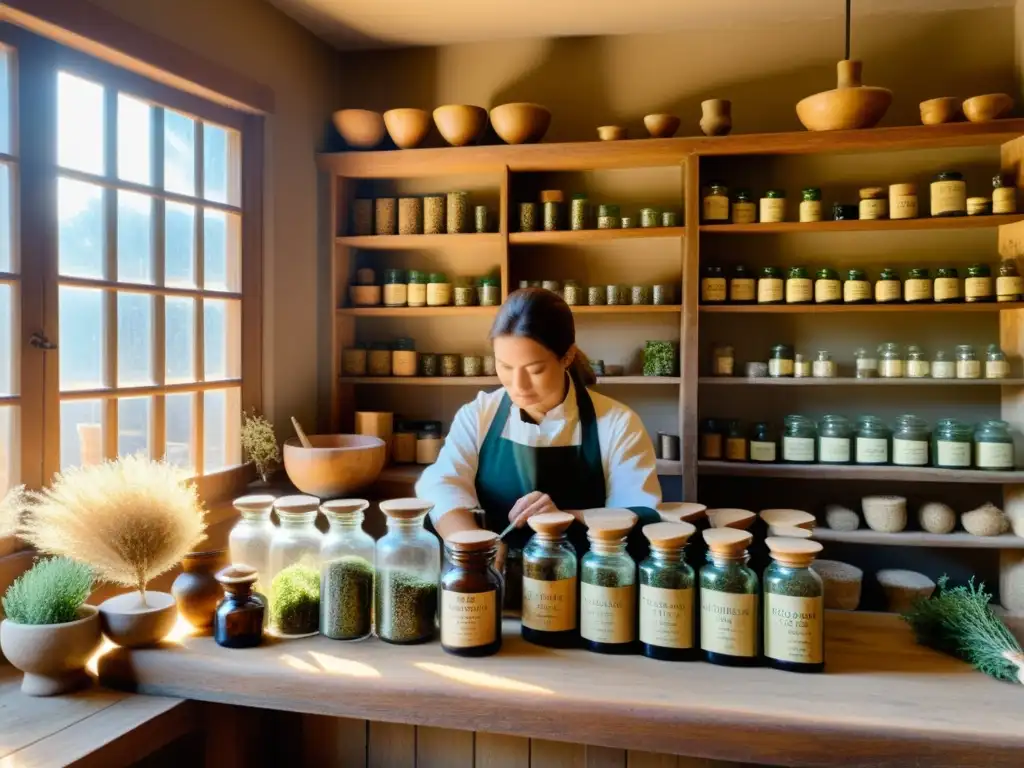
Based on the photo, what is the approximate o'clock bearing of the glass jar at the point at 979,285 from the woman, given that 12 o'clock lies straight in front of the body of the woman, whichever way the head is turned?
The glass jar is roughly at 8 o'clock from the woman.

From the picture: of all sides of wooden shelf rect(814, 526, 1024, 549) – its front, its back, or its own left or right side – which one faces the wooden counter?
front

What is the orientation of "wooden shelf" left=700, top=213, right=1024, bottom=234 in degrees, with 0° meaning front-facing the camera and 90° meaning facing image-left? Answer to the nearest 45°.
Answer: approximately 0°

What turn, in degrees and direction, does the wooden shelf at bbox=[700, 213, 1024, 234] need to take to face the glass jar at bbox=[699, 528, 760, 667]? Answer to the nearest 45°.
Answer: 0° — it already faces it

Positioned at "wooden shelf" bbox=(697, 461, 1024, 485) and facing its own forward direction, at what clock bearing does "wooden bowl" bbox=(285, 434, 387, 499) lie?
The wooden bowl is roughly at 2 o'clock from the wooden shelf.

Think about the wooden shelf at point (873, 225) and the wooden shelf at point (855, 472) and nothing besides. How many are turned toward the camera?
2

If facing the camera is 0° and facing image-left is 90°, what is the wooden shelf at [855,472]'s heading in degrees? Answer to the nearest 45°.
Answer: approximately 0°

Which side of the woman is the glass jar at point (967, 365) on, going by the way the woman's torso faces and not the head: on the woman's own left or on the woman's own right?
on the woman's own left
